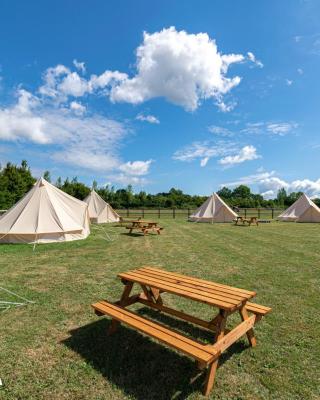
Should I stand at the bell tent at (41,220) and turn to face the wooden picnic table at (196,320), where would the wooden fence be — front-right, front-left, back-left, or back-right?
back-left

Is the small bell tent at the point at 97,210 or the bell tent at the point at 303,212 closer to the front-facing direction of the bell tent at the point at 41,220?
the bell tent

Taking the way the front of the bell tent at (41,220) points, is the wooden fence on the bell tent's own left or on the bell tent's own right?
on the bell tent's own left

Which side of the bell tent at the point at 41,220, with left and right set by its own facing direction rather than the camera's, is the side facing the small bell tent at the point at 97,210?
left

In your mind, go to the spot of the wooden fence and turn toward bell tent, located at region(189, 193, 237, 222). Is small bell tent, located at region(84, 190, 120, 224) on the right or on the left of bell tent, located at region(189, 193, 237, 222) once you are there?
right
